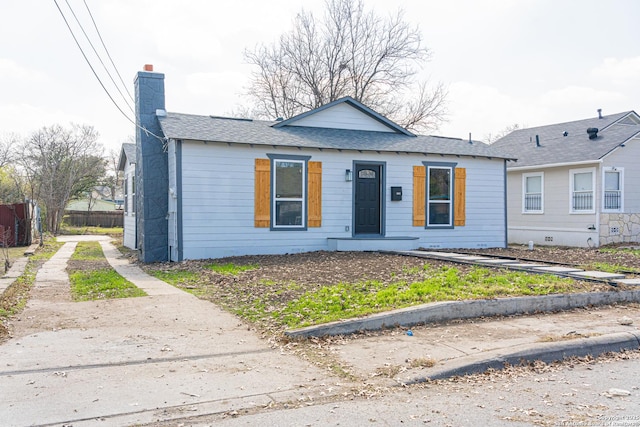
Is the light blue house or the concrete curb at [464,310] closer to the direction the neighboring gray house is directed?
the concrete curb

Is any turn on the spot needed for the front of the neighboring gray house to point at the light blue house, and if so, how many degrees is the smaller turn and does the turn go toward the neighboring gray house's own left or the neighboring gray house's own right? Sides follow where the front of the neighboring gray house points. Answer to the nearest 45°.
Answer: approximately 90° to the neighboring gray house's own right

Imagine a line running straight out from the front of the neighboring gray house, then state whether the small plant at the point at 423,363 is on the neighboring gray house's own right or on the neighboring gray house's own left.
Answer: on the neighboring gray house's own right

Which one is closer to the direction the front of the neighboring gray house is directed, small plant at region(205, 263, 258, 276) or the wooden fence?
the small plant

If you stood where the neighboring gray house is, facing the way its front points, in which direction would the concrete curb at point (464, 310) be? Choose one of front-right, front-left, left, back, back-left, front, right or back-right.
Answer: front-right

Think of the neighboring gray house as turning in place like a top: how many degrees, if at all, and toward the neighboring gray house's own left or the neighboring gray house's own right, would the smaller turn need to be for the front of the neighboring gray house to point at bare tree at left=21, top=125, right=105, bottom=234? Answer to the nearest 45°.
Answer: approximately 135° to the neighboring gray house's own right

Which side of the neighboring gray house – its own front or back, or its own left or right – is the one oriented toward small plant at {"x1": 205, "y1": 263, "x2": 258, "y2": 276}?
right

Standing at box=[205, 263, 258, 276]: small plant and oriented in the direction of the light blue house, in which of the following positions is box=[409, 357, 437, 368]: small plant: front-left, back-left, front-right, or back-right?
back-right

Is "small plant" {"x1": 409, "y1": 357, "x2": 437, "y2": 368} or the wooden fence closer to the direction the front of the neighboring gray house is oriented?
the small plant

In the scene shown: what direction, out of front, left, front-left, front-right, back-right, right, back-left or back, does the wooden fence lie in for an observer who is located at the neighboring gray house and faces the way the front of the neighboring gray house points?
back-right

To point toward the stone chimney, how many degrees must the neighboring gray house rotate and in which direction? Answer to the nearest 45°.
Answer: approximately 90° to its right

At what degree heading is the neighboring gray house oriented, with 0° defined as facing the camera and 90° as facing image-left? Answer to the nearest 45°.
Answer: approximately 315°
